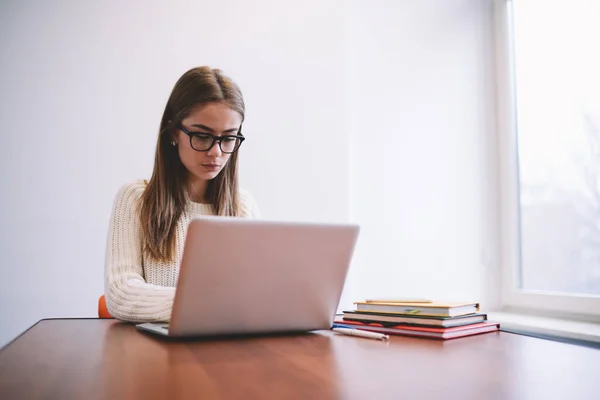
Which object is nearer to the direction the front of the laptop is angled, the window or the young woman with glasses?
the young woman with glasses

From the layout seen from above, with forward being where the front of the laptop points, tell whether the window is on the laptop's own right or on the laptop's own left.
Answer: on the laptop's own right

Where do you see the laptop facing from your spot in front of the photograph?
facing away from the viewer and to the left of the viewer

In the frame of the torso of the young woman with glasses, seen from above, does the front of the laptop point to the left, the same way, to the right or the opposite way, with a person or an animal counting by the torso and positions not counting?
the opposite way

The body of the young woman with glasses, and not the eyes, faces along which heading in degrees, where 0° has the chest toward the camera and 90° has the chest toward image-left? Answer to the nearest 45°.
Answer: approximately 315°

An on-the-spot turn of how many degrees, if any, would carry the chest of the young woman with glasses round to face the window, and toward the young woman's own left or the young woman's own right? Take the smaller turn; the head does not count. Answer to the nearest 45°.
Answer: approximately 45° to the young woman's own left
